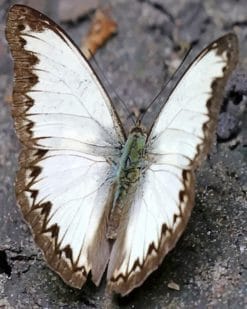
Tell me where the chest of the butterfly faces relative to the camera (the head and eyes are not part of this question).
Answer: away from the camera

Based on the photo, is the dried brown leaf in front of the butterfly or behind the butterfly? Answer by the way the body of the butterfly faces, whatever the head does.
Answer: in front
